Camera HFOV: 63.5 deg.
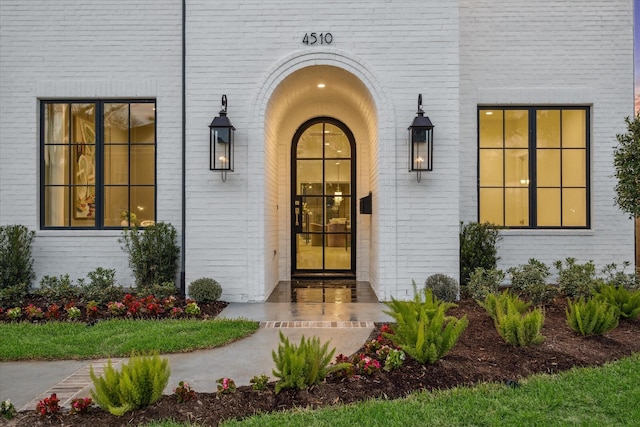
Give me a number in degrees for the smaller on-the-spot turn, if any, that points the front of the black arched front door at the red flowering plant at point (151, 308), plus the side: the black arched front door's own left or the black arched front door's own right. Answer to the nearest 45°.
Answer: approximately 45° to the black arched front door's own right

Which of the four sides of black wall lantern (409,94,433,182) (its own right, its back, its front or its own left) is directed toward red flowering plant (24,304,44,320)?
right

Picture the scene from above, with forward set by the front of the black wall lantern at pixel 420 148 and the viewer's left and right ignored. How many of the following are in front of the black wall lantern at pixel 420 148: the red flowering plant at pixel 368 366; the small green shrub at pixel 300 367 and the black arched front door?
2

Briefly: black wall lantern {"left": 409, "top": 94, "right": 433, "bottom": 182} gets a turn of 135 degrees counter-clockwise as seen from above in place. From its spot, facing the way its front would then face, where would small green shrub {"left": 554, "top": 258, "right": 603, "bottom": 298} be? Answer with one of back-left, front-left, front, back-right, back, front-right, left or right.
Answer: front-right

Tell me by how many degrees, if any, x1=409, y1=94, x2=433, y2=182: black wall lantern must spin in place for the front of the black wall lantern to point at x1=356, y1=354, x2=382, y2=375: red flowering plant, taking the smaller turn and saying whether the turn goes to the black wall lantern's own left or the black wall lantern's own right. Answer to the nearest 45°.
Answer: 0° — it already faces it

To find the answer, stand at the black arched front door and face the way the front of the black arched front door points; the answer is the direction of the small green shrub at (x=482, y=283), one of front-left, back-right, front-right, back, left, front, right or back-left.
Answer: front-left

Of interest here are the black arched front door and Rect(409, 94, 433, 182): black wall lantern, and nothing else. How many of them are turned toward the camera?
2

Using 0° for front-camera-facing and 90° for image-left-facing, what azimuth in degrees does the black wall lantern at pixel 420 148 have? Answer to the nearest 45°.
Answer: approximately 0°

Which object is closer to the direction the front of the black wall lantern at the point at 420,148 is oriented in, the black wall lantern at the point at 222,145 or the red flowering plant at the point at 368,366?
the red flowering plant

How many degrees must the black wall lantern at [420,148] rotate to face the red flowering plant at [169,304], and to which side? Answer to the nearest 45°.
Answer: approximately 90° to its right

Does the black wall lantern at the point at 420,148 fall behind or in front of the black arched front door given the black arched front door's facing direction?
in front

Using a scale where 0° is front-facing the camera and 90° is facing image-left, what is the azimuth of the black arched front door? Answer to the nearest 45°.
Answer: approximately 0°

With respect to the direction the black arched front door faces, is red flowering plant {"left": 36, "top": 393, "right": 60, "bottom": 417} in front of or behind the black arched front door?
in front

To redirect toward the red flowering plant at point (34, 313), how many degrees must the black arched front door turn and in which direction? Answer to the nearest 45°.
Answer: approximately 45° to its right

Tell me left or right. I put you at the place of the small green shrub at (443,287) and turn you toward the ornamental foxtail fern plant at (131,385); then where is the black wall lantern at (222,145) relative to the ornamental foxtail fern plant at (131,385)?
right
